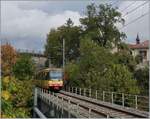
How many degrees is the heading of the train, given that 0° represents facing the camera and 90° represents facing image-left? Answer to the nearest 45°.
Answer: approximately 315°
